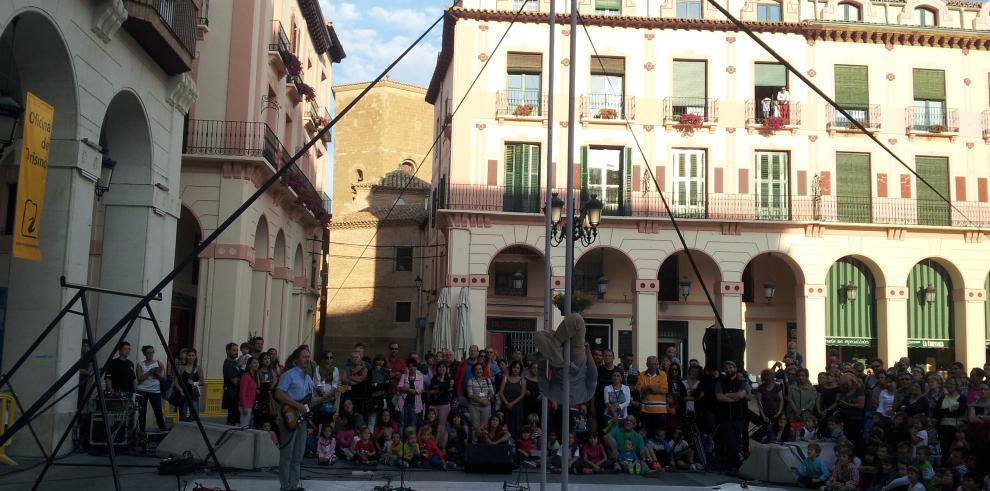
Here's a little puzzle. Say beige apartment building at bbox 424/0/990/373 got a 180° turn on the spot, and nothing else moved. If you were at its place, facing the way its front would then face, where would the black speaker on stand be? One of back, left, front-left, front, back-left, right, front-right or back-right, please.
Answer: back

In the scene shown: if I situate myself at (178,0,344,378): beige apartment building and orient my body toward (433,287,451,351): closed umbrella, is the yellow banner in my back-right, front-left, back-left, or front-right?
back-right

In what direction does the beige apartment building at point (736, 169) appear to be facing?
toward the camera

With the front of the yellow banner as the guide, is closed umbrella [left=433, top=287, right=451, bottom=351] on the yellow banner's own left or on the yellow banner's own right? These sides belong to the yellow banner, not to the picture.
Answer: on the yellow banner's own left

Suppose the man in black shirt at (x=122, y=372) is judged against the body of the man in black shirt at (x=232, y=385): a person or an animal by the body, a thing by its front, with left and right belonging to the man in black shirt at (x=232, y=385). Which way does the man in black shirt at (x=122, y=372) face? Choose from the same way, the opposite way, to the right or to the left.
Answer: the same way

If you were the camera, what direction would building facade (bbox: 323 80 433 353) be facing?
facing the viewer

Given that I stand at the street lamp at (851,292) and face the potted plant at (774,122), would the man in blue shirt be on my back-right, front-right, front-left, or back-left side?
front-left

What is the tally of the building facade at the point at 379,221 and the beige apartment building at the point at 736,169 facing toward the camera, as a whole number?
2

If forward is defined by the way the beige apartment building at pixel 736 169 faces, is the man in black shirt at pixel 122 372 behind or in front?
in front

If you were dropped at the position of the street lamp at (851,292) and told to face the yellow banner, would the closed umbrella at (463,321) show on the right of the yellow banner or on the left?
right

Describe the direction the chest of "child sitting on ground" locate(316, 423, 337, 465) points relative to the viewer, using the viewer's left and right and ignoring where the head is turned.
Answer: facing the viewer and to the right of the viewer

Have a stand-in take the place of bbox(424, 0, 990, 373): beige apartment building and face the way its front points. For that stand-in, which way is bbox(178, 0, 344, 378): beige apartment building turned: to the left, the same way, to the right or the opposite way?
to the left

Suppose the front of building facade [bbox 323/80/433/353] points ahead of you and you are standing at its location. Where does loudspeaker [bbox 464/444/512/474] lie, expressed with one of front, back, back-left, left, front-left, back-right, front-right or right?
front
